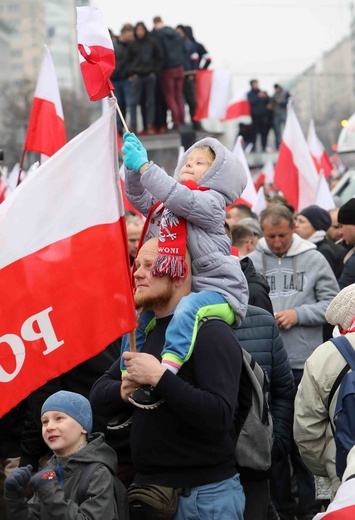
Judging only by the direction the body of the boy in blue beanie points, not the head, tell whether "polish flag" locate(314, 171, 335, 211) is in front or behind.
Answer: behind

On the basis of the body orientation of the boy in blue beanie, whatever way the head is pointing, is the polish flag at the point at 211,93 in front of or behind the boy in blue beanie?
behind

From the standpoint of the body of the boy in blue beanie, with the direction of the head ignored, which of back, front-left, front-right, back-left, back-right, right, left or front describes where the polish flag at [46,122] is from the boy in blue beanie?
back-right

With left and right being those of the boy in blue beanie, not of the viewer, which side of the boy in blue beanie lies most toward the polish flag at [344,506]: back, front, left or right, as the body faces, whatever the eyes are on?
left

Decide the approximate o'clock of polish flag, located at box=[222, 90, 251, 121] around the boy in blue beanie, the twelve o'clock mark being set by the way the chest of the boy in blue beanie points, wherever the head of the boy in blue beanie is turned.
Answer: The polish flag is roughly at 5 o'clock from the boy in blue beanie.

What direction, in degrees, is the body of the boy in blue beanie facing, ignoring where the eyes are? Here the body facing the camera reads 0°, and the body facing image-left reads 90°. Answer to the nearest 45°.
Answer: approximately 45°
